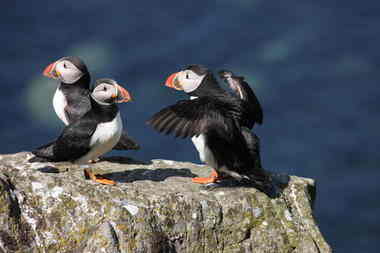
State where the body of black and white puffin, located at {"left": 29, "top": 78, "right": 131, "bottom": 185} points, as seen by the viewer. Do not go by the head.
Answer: to the viewer's right

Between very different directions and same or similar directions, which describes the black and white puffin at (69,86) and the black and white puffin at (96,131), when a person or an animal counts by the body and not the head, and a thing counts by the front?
very different directions

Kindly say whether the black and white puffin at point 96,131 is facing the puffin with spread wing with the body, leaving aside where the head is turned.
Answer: yes

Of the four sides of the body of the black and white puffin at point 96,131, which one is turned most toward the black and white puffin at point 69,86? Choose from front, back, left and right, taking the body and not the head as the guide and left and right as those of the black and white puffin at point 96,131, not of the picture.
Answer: left

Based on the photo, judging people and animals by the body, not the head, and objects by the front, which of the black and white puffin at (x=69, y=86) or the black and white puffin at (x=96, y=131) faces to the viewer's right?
the black and white puffin at (x=96, y=131)

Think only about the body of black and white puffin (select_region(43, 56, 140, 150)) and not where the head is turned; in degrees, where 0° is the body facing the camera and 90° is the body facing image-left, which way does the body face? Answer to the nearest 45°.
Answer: approximately 90°

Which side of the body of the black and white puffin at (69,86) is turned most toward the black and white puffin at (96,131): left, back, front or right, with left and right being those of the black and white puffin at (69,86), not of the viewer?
left

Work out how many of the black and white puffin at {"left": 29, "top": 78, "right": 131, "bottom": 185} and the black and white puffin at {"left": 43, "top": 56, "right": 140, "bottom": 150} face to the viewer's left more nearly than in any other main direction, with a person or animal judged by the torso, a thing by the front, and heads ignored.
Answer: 1
